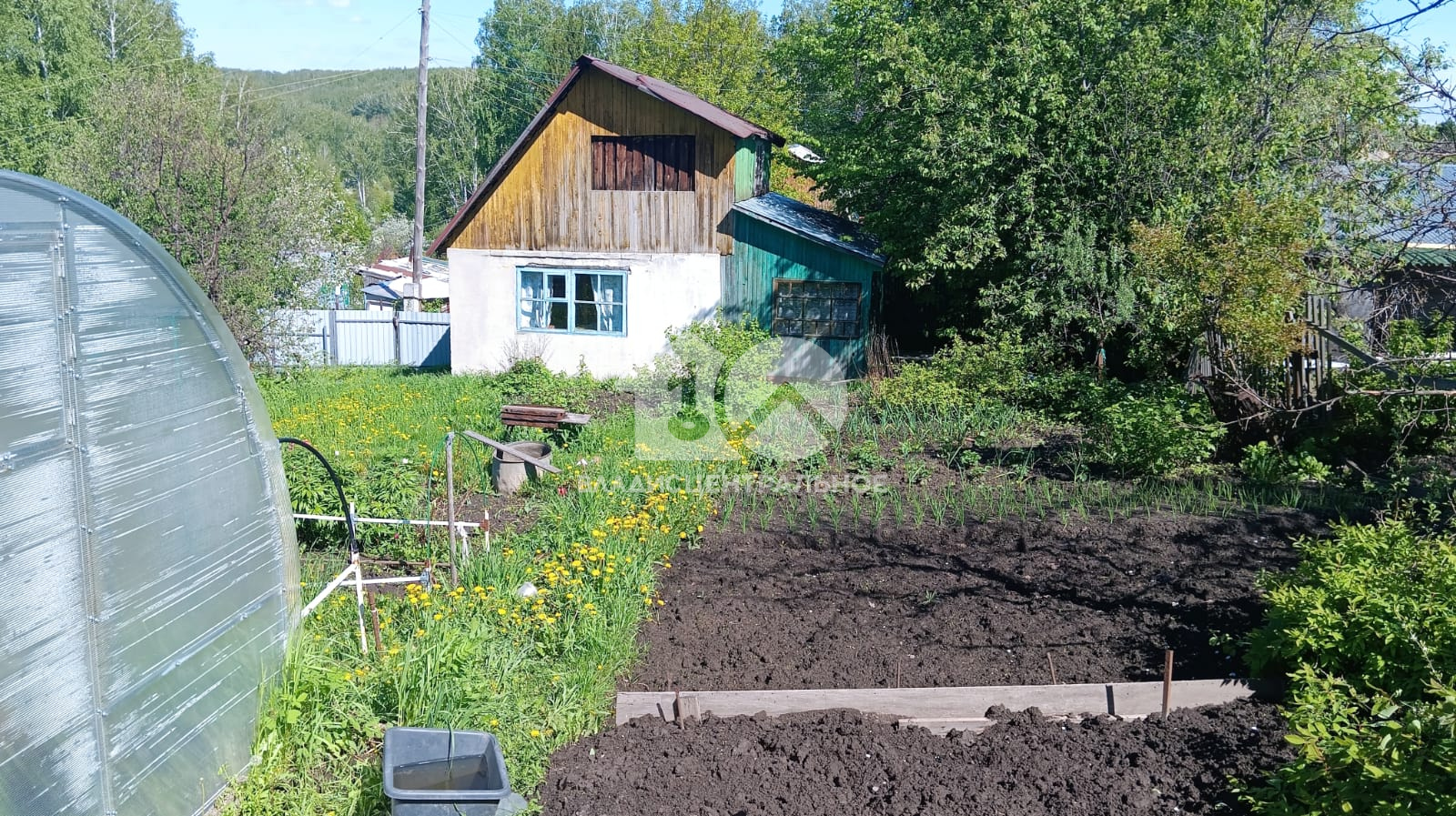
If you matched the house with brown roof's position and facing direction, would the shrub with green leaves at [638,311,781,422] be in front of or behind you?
in front

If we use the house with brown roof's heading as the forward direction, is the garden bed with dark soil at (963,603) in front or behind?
in front

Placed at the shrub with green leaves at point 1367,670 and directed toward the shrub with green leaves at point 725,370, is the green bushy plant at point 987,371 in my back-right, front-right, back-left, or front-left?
front-right

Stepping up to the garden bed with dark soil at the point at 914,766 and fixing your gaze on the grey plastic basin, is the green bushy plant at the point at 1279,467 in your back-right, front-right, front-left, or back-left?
back-right

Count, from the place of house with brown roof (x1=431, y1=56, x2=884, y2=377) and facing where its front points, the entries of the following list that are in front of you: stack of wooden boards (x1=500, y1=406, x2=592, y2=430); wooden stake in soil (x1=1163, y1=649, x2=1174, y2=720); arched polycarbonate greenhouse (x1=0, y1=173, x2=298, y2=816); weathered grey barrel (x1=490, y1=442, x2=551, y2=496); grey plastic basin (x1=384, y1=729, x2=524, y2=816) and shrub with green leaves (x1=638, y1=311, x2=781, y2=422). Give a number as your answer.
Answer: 6

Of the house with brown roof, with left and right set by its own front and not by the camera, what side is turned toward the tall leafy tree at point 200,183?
right

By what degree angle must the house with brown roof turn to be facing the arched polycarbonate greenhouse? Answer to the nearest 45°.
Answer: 0° — it already faces it

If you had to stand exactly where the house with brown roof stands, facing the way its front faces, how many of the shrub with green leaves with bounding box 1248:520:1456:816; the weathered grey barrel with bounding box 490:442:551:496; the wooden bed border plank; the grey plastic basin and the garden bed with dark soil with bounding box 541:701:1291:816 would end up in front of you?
5

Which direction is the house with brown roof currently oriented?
toward the camera

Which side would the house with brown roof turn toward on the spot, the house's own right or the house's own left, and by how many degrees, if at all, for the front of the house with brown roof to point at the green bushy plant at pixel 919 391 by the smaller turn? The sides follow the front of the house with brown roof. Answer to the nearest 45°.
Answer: approximately 45° to the house's own left

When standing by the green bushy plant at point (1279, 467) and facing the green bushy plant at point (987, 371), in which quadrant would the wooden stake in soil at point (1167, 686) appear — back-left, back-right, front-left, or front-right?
back-left

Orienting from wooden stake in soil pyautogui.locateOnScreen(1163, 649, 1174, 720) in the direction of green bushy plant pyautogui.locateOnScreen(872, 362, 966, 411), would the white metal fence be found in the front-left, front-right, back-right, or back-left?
front-left

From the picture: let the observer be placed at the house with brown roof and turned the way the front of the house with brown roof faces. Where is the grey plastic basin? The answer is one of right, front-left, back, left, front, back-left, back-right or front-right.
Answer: front

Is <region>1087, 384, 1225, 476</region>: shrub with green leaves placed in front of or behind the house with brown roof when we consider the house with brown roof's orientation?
in front

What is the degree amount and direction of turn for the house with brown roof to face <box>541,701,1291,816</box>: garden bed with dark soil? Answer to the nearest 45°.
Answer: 0° — it already faces it
